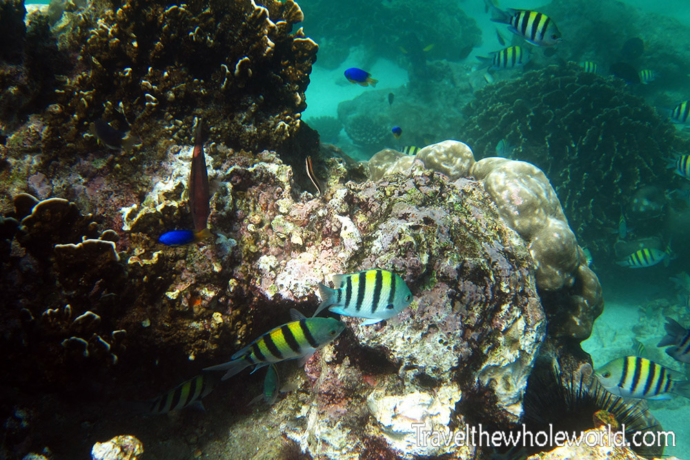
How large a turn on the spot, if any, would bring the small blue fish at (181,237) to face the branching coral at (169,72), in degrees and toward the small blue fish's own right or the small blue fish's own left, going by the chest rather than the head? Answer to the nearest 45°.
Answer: approximately 90° to the small blue fish's own right

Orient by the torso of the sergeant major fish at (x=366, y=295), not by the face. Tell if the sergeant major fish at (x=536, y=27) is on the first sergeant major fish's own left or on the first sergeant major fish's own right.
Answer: on the first sergeant major fish's own left

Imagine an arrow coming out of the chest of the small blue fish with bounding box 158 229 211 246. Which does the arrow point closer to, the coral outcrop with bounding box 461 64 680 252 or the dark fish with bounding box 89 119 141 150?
the dark fish

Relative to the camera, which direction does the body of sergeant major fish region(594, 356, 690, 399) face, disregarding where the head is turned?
to the viewer's left

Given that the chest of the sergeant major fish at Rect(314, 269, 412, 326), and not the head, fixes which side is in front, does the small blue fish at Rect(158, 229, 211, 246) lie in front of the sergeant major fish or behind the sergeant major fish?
behind

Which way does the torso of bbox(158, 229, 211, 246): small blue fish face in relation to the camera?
to the viewer's left

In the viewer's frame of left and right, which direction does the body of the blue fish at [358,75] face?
facing to the left of the viewer
